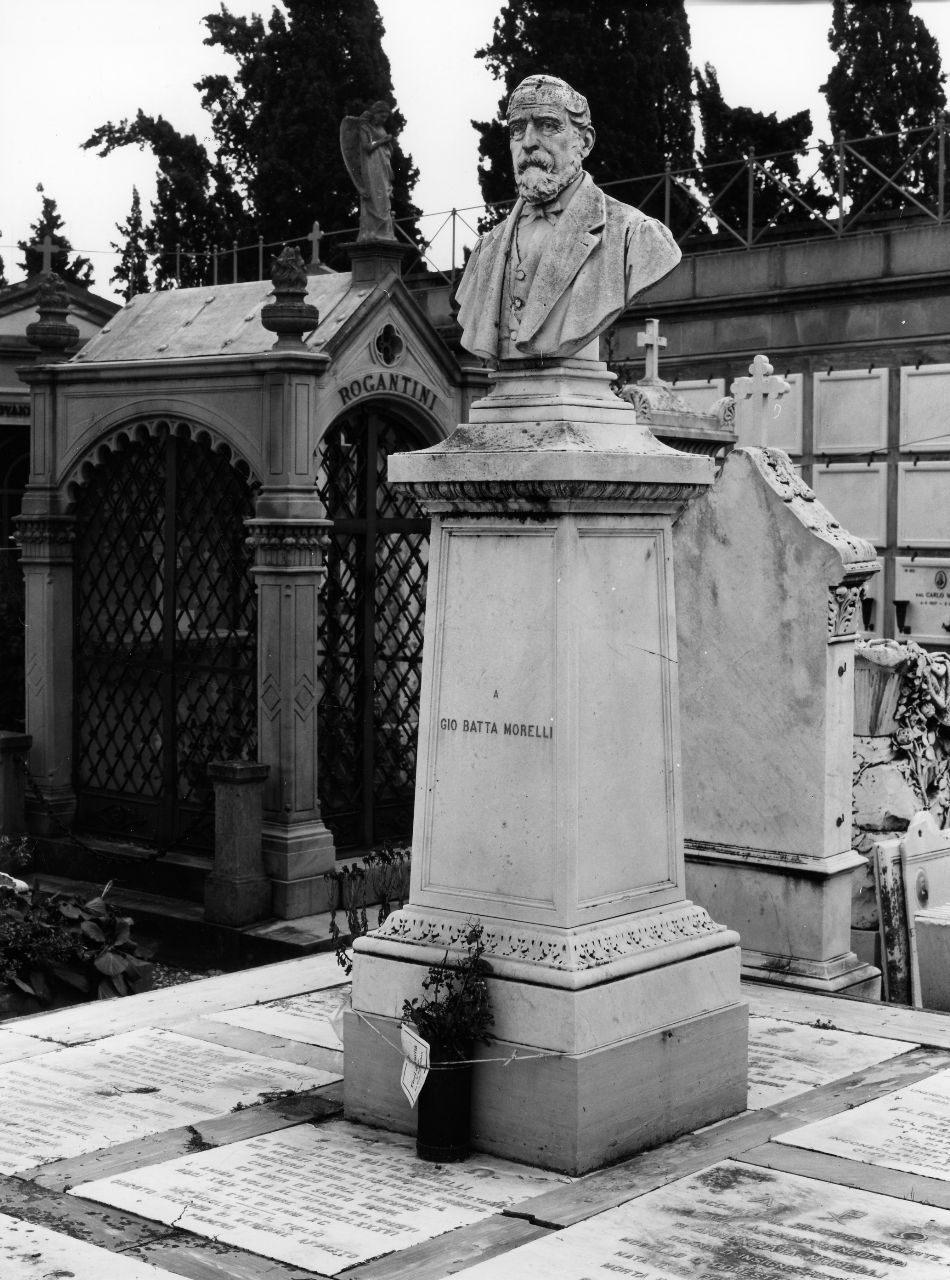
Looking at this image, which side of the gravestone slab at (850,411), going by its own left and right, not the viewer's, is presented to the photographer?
front

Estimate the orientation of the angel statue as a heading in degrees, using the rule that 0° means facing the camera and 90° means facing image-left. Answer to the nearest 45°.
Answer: approximately 315°

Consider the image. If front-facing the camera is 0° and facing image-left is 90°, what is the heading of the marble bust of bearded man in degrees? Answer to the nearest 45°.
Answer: approximately 45°

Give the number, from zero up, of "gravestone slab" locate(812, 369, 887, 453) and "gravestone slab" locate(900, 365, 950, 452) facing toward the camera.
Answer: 2

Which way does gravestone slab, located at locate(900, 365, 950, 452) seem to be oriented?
toward the camera

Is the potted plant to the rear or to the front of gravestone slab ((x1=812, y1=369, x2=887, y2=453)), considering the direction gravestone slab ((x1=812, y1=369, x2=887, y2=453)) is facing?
to the front

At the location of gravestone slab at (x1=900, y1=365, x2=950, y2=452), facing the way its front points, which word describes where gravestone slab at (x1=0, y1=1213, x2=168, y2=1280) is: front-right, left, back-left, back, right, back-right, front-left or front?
front

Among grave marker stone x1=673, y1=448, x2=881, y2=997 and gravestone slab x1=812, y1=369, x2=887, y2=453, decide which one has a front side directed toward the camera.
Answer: the gravestone slab

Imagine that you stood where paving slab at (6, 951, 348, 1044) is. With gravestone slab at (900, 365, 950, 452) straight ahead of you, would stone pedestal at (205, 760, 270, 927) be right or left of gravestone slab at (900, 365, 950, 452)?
left

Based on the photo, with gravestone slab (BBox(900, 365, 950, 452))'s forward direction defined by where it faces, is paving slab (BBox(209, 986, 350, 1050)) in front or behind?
in front

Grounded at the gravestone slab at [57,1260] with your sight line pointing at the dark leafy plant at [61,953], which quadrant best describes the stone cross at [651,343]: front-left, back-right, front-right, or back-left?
front-right

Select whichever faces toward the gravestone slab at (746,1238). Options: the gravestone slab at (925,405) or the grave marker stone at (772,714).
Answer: the gravestone slab at (925,405)

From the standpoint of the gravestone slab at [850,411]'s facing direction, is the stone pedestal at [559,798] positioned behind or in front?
in front

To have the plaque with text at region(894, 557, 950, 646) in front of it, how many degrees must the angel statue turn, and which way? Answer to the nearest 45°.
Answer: approximately 90° to its left
